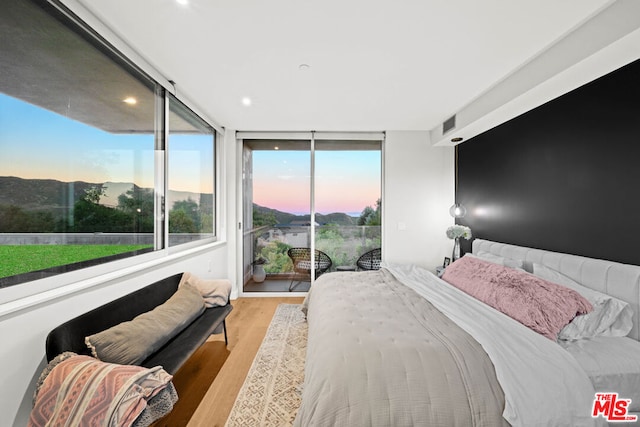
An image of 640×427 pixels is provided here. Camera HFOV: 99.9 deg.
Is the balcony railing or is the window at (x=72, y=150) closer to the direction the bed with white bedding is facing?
the window

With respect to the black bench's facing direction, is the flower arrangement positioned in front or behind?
in front

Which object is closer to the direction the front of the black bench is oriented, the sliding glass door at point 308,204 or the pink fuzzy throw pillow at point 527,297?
the pink fuzzy throw pillow

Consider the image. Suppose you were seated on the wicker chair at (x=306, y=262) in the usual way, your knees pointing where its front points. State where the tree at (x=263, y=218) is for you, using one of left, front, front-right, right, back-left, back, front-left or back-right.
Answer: back-left

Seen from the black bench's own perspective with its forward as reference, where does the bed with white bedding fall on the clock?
The bed with white bedding is roughly at 12 o'clock from the black bench.

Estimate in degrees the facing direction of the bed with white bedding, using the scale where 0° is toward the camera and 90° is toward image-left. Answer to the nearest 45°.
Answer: approximately 45°

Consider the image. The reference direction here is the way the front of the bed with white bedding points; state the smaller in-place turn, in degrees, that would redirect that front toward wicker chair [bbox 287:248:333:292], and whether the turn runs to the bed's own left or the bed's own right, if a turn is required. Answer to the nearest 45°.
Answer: approximately 90° to the bed's own right

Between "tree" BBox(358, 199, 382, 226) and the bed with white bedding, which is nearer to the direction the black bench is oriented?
the bed with white bedding

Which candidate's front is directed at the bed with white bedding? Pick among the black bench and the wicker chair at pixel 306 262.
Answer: the black bench

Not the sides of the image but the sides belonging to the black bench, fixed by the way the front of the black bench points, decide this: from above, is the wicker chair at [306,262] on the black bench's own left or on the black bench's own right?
on the black bench's own left
